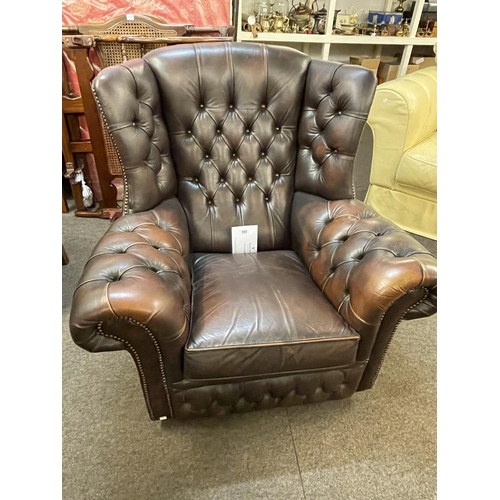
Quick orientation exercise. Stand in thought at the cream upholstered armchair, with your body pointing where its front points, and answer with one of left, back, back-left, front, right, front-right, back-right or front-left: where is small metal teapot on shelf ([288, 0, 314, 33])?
right

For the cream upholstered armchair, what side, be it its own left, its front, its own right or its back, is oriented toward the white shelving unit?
right

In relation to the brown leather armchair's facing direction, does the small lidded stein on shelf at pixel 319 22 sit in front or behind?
behind

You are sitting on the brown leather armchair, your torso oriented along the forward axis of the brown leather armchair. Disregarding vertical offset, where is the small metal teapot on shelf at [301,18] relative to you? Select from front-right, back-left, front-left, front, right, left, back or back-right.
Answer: back

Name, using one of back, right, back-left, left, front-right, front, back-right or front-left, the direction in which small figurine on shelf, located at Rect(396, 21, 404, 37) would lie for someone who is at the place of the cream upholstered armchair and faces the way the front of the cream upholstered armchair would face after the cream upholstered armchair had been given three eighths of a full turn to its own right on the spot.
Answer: front

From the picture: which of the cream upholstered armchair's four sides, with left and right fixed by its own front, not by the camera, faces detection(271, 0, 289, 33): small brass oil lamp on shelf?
right

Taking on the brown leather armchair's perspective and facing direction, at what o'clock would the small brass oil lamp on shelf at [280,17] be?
The small brass oil lamp on shelf is roughly at 6 o'clock from the brown leather armchair.

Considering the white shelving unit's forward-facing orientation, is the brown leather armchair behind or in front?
in front

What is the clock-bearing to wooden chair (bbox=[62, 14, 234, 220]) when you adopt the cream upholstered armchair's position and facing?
The wooden chair is roughly at 1 o'clock from the cream upholstered armchair.

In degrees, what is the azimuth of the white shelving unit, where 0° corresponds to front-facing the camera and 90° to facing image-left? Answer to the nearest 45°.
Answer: approximately 0°

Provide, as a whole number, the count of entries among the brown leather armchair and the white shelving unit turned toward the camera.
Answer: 2

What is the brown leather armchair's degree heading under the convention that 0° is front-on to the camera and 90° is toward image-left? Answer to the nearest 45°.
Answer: approximately 0°
